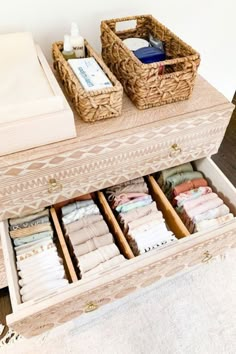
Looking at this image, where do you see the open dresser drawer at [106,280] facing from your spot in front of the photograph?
facing the viewer and to the right of the viewer

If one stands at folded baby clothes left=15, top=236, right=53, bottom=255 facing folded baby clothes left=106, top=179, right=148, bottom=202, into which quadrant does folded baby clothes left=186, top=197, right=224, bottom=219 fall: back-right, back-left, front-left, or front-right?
front-right

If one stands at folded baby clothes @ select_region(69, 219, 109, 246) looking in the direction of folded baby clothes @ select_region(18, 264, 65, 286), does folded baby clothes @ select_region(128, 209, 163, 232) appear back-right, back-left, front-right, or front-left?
back-left
